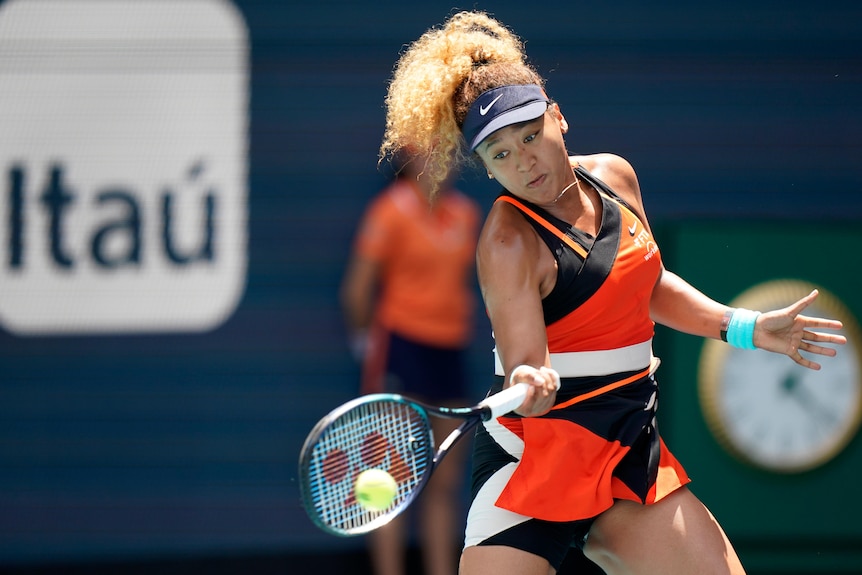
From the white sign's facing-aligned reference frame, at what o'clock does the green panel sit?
The green panel is roughly at 10 o'clock from the white sign.

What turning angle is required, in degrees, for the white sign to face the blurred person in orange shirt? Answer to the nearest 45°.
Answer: approximately 45° to its left

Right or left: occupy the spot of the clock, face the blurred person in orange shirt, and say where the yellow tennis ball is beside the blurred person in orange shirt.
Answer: left

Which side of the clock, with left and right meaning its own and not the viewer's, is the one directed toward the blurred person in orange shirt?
right

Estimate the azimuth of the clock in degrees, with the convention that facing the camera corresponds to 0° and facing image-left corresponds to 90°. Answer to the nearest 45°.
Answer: approximately 0°

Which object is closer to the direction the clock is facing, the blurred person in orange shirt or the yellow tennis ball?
the yellow tennis ball

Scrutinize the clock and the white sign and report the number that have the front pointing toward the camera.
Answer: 2

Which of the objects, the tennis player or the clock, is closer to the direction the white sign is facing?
the tennis player

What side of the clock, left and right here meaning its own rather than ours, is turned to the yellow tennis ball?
front

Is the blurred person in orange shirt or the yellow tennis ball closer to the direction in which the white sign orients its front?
the yellow tennis ball

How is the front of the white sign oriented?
toward the camera

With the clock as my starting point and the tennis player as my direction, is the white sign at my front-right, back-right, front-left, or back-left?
front-right

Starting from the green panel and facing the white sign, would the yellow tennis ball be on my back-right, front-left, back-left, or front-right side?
front-left

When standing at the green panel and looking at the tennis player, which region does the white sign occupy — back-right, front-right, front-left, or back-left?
front-right
